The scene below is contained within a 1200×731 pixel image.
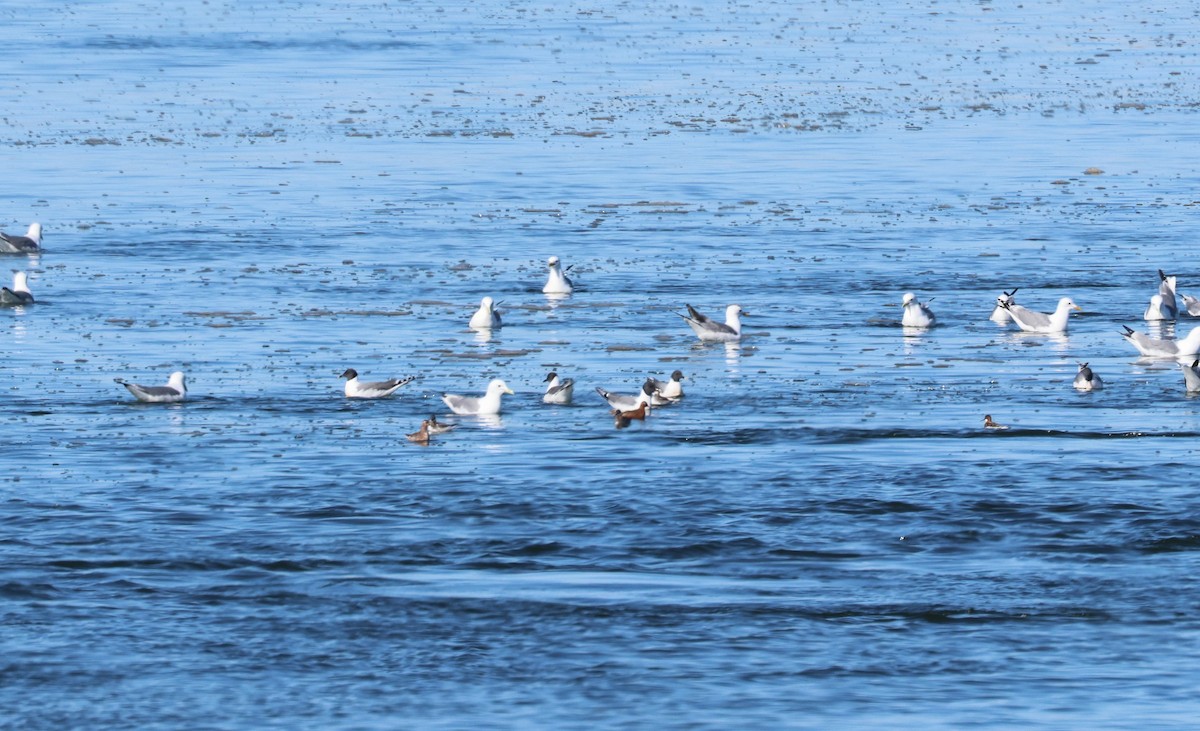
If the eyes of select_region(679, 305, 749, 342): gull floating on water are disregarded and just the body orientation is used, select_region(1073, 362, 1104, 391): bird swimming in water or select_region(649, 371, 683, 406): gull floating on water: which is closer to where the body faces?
the bird swimming in water

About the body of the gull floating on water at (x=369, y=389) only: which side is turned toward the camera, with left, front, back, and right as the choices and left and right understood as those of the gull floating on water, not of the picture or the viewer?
left

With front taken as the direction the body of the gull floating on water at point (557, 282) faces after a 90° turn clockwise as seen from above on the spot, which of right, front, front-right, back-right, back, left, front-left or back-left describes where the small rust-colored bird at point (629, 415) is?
back-left

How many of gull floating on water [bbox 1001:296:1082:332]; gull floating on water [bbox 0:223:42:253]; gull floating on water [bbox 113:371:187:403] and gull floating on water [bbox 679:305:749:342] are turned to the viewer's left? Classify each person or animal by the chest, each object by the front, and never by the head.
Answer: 0

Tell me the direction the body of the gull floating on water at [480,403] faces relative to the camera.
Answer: to the viewer's right

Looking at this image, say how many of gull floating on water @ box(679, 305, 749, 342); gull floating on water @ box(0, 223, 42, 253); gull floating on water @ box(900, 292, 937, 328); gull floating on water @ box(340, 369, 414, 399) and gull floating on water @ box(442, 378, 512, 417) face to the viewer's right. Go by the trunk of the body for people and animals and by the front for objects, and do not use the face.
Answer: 3

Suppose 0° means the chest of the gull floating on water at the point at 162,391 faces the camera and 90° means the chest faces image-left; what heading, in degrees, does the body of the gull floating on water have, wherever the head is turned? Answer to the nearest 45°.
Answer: approximately 270°

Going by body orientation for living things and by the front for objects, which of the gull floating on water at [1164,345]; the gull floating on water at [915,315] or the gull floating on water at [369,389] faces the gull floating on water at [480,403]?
the gull floating on water at [915,315]

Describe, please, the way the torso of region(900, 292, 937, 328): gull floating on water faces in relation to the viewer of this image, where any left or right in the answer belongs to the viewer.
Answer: facing the viewer and to the left of the viewer

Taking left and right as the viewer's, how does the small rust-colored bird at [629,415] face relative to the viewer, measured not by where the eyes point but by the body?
facing to the right of the viewer

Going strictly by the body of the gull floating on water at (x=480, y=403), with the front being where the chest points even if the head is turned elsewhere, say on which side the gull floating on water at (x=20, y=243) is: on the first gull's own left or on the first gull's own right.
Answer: on the first gull's own left

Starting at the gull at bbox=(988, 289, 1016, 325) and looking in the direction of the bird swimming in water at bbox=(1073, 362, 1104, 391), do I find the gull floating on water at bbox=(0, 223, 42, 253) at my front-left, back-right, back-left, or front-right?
back-right

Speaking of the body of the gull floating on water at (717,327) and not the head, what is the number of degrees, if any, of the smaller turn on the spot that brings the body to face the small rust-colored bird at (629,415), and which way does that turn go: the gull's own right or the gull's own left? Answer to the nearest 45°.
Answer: approximately 90° to the gull's own right

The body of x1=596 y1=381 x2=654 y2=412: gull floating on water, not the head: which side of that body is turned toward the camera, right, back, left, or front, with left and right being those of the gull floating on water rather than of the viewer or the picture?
right
